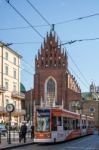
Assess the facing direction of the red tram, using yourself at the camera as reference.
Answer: facing the viewer and to the left of the viewer
